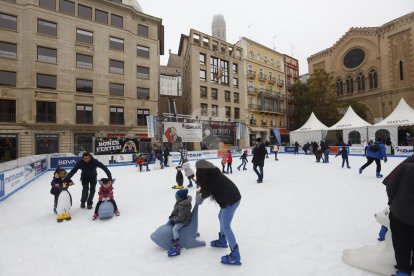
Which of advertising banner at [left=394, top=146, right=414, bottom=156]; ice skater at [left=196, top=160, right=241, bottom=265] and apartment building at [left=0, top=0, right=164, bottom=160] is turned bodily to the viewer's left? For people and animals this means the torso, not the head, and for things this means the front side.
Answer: the ice skater

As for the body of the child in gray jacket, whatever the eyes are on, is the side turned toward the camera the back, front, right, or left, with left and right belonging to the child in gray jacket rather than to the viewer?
left

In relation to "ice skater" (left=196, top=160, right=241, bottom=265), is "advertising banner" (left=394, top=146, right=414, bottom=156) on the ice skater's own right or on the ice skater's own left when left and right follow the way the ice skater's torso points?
on the ice skater's own right

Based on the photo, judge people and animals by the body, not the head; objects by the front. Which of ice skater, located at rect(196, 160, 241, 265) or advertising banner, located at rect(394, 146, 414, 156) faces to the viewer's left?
the ice skater

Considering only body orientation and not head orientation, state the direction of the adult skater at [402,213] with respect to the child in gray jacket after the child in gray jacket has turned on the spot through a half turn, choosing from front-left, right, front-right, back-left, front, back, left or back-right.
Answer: front-right

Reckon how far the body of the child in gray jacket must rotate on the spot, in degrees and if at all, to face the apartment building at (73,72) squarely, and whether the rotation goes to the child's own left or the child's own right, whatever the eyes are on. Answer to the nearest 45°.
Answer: approximately 45° to the child's own right

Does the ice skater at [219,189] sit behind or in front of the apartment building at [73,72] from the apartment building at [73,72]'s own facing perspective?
in front

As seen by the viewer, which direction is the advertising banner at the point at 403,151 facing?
toward the camera

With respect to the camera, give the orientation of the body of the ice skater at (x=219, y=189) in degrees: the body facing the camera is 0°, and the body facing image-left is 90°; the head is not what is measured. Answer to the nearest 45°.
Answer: approximately 90°

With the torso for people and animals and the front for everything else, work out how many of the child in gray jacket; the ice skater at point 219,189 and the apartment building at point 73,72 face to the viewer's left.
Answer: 2

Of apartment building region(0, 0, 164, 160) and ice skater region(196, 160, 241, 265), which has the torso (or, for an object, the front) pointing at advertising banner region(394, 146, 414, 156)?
the apartment building

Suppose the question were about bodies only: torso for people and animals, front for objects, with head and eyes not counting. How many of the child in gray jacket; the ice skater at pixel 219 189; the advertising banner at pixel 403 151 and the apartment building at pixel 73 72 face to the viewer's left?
2
